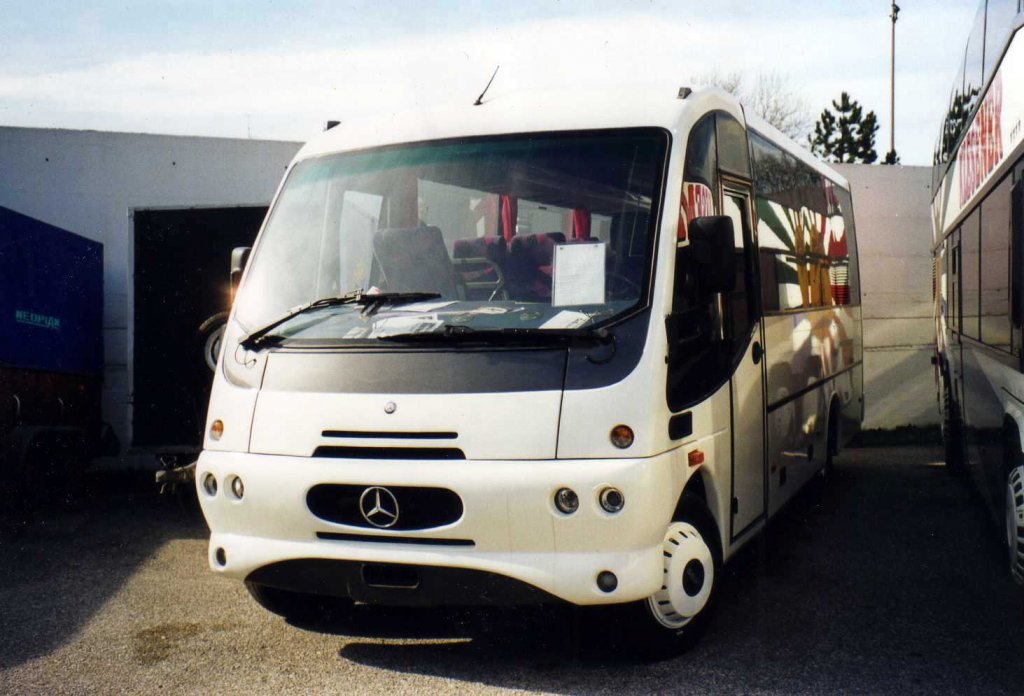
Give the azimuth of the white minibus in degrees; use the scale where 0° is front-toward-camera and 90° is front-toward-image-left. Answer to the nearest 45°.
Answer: approximately 45°

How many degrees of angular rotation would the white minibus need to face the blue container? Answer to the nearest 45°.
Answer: approximately 90° to its right
